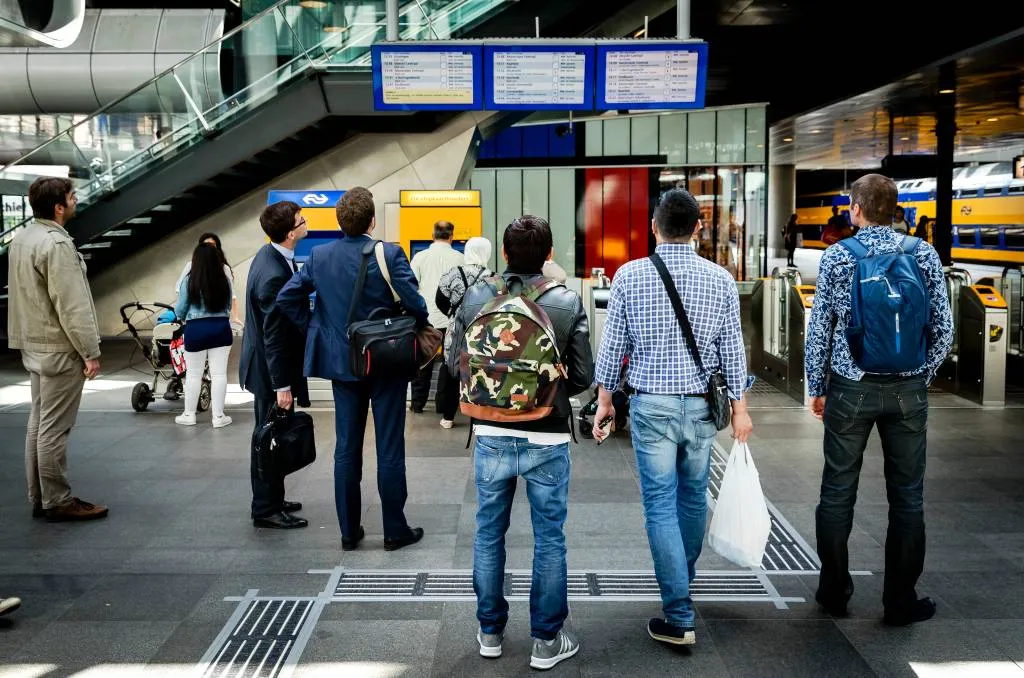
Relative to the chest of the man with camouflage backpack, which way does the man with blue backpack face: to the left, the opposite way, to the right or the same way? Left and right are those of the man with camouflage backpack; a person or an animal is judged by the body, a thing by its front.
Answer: the same way

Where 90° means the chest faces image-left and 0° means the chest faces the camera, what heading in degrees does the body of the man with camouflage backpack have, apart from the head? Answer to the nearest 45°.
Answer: approximately 180°

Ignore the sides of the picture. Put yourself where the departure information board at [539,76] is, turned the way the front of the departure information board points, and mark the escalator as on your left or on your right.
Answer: on your right

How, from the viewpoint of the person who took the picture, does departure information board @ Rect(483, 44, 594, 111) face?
facing the viewer

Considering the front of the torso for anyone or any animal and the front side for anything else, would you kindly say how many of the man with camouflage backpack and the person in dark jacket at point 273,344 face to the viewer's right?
1

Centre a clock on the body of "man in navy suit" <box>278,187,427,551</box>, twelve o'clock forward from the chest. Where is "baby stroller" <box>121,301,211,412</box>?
The baby stroller is roughly at 10 o'clock from the man in navy suit.

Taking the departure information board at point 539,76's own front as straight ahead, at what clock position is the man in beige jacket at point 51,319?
The man in beige jacket is roughly at 1 o'clock from the departure information board.

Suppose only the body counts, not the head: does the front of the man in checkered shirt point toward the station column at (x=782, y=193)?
yes

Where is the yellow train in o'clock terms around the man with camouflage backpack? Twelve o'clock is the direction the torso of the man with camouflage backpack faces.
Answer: The yellow train is roughly at 1 o'clock from the man with camouflage backpack.

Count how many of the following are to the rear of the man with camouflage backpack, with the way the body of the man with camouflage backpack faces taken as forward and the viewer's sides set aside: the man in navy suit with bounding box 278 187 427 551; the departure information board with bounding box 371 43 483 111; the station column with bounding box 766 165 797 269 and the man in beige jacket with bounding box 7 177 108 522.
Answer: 0

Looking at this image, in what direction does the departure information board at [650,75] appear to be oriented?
toward the camera

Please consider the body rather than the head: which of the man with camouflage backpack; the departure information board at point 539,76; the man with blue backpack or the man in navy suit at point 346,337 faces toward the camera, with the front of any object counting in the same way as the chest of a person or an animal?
the departure information board

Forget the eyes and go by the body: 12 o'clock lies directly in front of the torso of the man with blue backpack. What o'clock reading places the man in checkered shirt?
The man in checkered shirt is roughly at 8 o'clock from the man with blue backpack.

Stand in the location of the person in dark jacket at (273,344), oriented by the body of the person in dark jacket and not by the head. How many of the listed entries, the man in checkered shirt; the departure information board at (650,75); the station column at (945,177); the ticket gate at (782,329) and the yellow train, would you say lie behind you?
0

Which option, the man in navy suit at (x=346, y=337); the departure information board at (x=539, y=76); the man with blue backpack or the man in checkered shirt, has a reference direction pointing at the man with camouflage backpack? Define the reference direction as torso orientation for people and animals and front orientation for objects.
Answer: the departure information board

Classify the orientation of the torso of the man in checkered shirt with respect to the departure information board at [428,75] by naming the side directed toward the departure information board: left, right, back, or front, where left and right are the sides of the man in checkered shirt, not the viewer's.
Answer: front

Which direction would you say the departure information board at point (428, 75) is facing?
toward the camera

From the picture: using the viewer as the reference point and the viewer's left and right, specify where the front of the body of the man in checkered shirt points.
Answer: facing away from the viewer

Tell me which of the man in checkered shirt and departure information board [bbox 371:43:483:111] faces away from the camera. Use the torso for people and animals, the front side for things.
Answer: the man in checkered shirt

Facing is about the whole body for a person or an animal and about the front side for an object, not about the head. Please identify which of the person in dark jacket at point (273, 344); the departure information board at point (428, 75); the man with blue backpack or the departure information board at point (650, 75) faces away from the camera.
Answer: the man with blue backpack

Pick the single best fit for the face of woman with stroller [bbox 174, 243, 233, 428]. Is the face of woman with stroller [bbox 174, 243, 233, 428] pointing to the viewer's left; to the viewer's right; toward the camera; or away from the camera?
away from the camera

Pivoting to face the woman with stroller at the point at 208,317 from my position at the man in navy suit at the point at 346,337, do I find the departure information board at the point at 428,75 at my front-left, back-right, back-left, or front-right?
front-right
